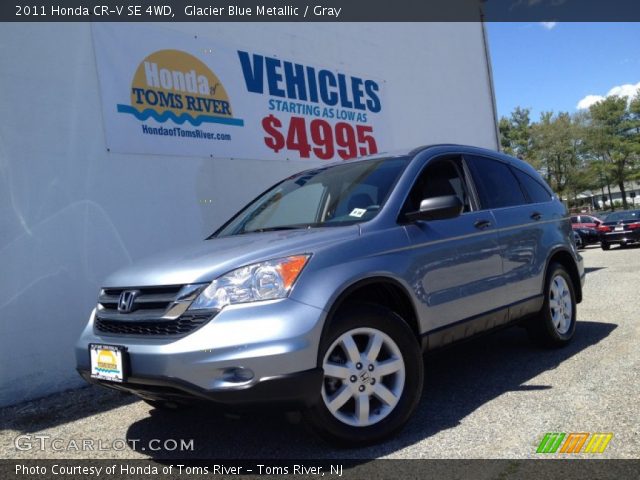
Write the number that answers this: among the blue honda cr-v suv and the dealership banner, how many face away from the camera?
0

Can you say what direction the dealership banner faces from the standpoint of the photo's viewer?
facing the viewer and to the right of the viewer

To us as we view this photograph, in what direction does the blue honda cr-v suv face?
facing the viewer and to the left of the viewer

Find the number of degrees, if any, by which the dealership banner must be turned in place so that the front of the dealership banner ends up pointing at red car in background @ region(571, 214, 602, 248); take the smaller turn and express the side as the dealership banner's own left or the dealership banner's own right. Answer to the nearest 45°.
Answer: approximately 90° to the dealership banner's own left

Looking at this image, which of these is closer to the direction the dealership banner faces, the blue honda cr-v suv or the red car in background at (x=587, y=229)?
the blue honda cr-v suv

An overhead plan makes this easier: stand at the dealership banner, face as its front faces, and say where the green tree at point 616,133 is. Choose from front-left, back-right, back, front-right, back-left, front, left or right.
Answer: left
